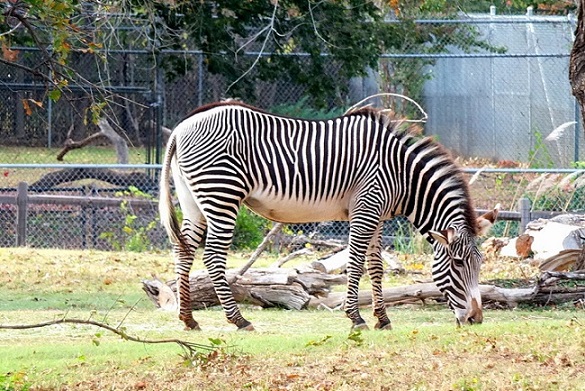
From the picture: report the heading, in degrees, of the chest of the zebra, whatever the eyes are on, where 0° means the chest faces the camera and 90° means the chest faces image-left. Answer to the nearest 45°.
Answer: approximately 270°
